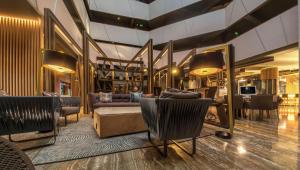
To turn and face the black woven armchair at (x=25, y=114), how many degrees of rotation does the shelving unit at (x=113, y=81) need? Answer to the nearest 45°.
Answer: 0° — it already faces it

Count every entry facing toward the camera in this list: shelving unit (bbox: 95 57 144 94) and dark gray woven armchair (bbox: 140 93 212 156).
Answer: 1

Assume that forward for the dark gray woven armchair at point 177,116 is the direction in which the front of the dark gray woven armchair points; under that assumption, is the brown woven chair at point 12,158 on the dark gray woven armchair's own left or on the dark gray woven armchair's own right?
on the dark gray woven armchair's own left

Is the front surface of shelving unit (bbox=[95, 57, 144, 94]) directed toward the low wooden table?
yes

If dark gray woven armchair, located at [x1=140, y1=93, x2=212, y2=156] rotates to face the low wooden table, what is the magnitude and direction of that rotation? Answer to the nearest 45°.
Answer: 0° — it already faces it

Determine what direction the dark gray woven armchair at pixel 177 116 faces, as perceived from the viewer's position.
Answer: facing away from the viewer and to the left of the viewer

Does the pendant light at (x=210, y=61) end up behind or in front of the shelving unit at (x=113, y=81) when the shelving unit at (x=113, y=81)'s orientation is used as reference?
in front

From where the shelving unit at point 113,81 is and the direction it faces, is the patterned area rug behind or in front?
in front
